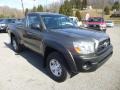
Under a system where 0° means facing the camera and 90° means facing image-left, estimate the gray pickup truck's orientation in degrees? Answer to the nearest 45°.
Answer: approximately 315°

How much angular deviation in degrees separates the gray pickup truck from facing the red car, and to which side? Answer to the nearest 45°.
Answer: approximately 135° to its left
